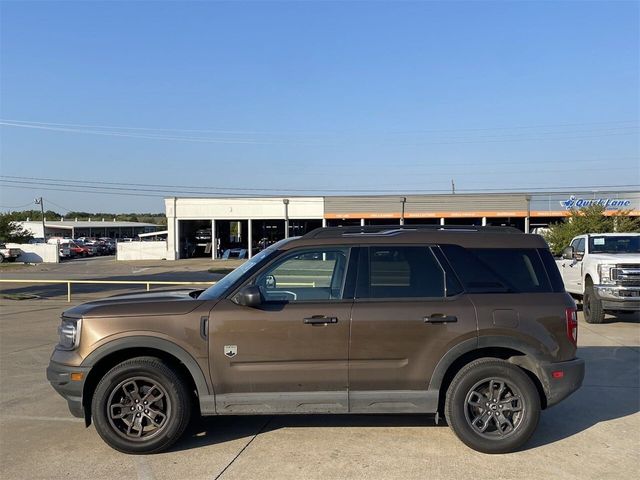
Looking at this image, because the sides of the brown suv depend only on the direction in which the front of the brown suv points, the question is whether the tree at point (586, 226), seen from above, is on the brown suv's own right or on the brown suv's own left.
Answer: on the brown suv's own right

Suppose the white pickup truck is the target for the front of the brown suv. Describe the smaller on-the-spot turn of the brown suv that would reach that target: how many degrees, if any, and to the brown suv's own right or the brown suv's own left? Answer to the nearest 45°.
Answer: approximately 135° to the brown suv's own right

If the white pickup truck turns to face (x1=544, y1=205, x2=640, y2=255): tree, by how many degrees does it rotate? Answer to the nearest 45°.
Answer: approximately 135° to its left

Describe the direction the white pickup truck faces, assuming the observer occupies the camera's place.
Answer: facing the viewer and to the right of the viewer

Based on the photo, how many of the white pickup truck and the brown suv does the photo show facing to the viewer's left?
1

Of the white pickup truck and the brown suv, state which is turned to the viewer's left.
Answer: the brown suv

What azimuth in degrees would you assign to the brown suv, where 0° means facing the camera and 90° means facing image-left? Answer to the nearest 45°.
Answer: approximately 90°

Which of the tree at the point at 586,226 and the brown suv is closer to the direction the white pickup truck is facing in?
the brown suv

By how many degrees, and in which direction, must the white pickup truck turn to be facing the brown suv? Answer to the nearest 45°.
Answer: approximately 45° to its right

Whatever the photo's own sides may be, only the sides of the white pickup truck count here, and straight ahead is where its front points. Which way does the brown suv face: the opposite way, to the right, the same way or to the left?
to the right
